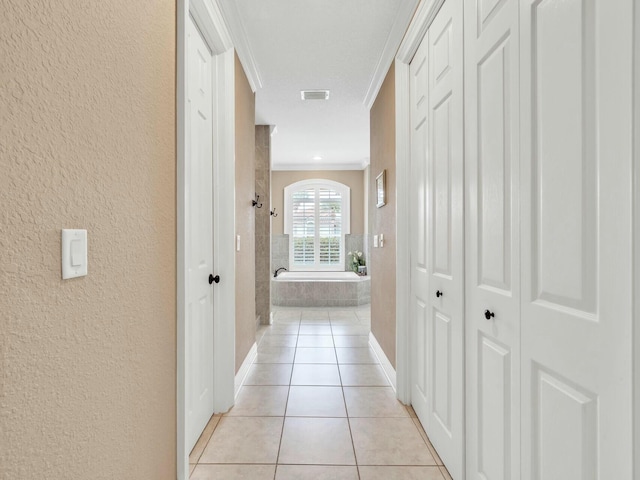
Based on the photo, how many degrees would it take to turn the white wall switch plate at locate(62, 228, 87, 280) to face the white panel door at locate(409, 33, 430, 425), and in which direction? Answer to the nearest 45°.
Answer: approximately 45° to its left

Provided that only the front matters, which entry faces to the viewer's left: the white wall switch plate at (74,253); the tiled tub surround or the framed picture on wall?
the framed picture on wall

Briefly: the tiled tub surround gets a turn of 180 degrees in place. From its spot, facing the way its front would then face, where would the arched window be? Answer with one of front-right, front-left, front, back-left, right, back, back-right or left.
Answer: front

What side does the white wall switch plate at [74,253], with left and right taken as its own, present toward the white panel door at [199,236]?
left

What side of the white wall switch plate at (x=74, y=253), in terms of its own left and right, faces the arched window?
left

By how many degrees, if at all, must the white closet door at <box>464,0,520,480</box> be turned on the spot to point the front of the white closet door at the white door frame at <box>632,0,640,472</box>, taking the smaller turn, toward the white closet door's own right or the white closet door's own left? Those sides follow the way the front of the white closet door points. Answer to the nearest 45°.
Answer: approximately 90° to the white closet door's own left

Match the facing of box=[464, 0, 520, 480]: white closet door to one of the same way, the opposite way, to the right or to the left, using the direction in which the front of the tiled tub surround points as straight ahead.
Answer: to the right

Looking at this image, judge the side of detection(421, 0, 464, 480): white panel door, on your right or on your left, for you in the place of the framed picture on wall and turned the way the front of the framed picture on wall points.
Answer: on your left

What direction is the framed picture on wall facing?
to the viewer's left

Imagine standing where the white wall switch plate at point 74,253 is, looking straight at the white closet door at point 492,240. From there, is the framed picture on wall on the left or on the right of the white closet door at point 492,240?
left
